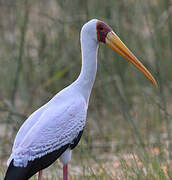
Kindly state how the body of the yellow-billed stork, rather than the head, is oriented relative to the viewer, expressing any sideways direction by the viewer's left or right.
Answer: facing to the right of the viewer
